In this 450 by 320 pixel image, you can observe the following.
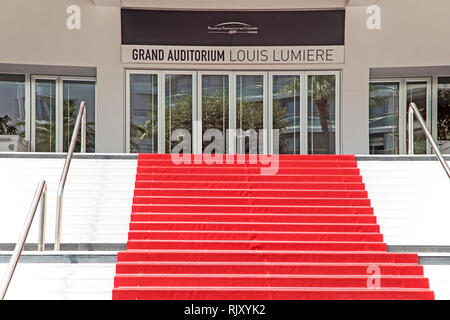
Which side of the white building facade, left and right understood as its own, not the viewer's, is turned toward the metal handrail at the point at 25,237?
front

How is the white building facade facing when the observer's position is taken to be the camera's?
facing the viewer

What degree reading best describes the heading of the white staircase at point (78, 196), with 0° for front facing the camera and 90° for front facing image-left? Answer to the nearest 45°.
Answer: approximately 0°

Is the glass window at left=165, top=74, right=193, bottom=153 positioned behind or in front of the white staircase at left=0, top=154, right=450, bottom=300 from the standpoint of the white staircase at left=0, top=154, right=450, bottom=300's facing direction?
behind

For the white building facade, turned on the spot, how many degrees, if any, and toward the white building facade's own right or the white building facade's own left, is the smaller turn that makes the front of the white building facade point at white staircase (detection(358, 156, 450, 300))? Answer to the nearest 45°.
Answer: approximately 45° to the white building facade's own left

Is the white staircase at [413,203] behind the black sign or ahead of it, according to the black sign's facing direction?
ahead

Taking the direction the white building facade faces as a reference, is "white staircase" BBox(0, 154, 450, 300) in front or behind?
in front

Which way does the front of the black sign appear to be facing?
toward the camera
